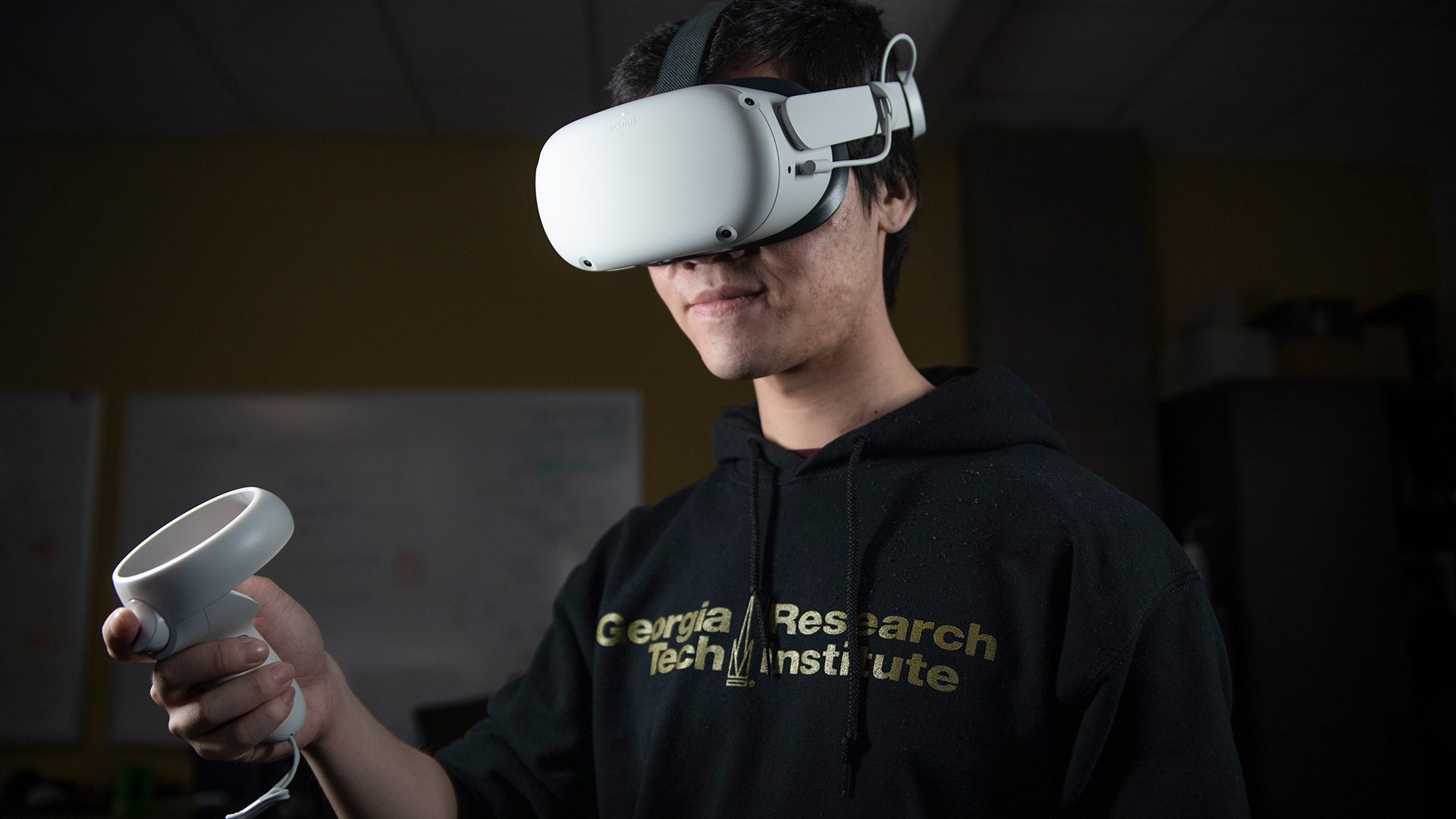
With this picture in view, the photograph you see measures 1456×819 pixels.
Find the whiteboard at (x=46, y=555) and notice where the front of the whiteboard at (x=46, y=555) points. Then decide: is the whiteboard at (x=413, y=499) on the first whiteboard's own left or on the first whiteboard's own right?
on the first whiteboard's own left

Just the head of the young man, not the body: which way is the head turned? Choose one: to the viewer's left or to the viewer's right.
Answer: to the viewer's left

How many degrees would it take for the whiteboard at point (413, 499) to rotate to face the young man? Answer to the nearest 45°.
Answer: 0° — it already faces them

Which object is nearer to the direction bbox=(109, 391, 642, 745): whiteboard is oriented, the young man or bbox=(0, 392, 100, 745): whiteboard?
the young man

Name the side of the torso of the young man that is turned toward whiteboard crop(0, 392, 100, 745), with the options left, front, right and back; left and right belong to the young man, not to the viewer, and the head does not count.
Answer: right

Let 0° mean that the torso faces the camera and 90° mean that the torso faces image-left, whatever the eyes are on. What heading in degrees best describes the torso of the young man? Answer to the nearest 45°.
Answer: approximately 45°

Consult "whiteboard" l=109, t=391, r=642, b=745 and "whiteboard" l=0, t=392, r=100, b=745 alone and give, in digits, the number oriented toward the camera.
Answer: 2

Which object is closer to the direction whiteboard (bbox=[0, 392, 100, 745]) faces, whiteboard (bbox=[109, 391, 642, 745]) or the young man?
the young man

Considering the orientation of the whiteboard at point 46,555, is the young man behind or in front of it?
in front
